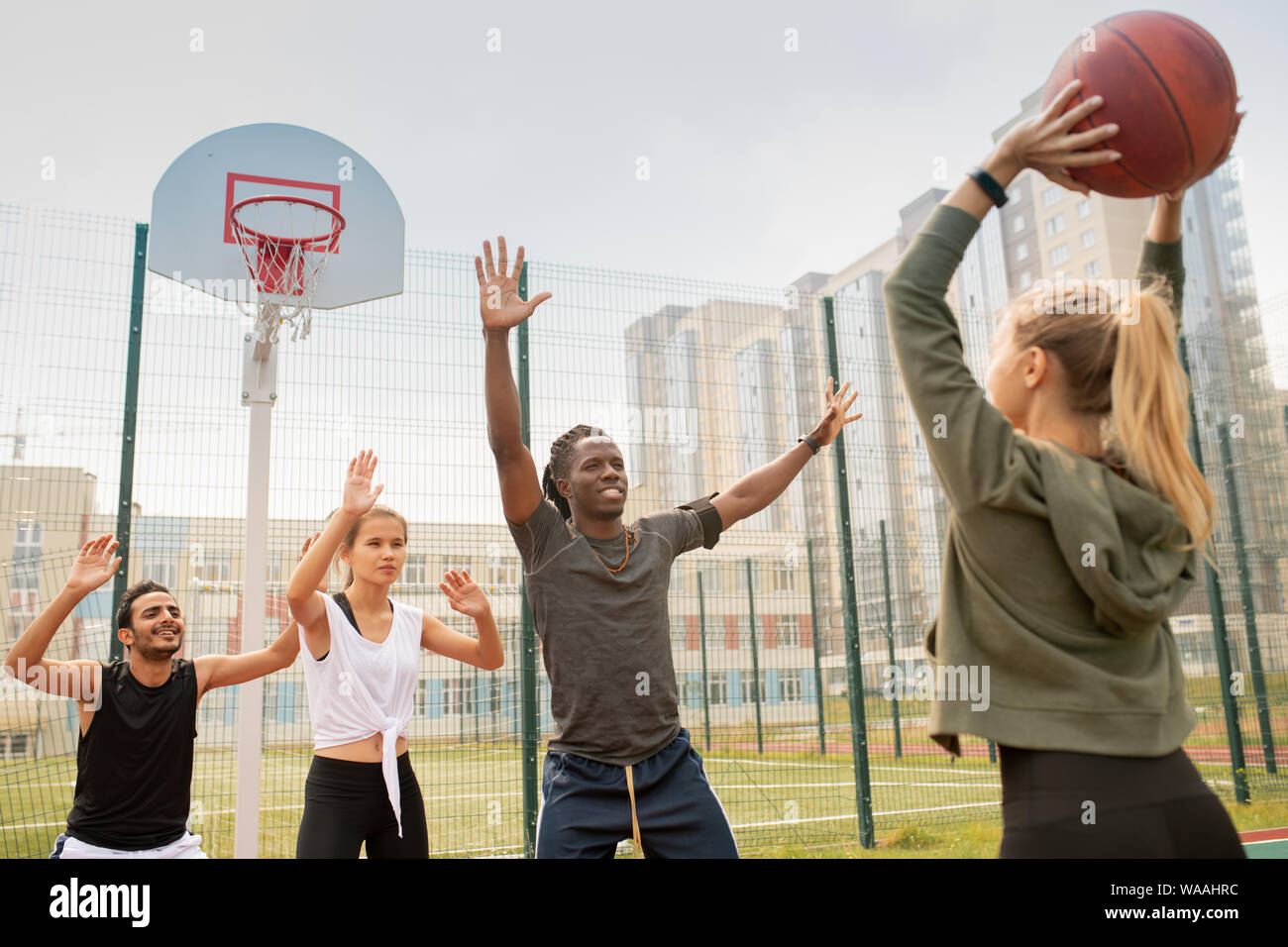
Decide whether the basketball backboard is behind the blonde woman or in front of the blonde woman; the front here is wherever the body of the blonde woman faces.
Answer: in front

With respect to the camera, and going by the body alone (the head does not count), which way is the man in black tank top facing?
toward the camera

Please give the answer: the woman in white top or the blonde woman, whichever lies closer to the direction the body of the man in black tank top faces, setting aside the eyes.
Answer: the blonde woman

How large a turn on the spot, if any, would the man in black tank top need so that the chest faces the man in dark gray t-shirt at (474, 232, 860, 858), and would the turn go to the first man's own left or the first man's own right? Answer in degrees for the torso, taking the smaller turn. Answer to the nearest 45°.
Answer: approximately 45° to the first man's own left

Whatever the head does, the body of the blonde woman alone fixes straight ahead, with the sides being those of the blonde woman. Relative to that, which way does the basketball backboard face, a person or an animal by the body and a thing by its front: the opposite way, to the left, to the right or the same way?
the opposite way

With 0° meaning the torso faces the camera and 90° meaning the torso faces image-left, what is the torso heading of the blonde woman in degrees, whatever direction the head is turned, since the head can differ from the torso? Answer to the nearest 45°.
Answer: approximately 135°

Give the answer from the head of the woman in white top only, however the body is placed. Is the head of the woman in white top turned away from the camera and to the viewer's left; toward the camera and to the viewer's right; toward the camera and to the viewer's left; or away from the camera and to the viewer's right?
toward the camera and to the viewer's right

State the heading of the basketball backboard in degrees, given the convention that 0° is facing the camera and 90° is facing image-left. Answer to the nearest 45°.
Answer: approximately 0°

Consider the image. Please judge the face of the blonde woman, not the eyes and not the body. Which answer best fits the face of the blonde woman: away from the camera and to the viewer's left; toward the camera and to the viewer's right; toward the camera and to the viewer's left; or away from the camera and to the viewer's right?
away from the camera and to the viewer's left

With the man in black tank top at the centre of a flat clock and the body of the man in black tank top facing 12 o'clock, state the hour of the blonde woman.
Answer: The blonde woman is roughly at 11 o'clock from the man in black tank top.

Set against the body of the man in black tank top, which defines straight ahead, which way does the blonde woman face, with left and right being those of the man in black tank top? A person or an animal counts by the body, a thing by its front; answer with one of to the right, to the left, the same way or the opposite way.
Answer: the opposite way

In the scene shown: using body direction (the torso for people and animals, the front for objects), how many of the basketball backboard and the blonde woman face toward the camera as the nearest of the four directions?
1

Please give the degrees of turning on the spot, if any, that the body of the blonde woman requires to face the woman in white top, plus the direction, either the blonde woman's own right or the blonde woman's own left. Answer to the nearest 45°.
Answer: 0° — they already face them

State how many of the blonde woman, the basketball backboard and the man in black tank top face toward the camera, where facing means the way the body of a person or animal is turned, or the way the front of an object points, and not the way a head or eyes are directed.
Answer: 2
